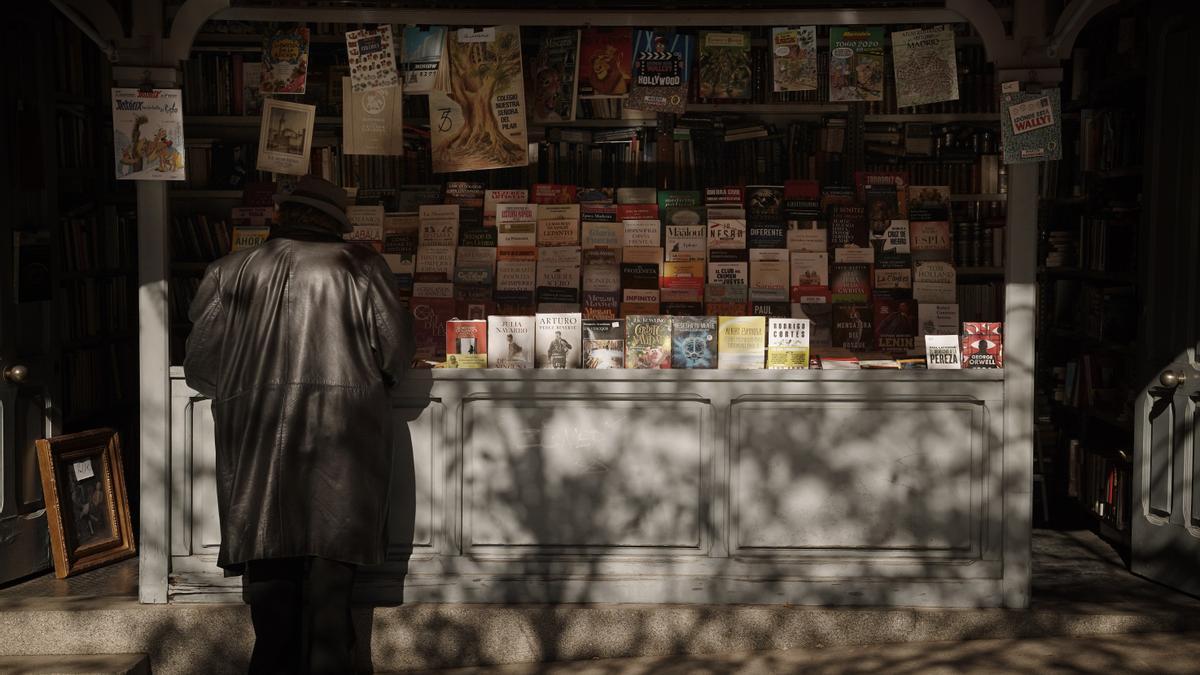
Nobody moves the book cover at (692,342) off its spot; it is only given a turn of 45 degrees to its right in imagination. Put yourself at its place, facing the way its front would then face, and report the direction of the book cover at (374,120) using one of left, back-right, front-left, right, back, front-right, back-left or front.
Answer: front-right

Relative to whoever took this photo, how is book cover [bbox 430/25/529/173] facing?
facing the viewer

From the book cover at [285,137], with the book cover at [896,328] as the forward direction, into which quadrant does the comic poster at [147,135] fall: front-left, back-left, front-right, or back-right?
back-right

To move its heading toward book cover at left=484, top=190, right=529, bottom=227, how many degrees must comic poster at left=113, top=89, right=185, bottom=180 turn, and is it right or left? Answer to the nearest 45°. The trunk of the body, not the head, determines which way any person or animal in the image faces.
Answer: approximately 90° to its left

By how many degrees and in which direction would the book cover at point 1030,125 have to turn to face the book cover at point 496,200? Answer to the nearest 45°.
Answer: approximately 90° to its right

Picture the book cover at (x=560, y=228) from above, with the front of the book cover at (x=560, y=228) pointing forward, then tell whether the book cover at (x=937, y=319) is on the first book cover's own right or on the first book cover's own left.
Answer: on the first book cover's own left

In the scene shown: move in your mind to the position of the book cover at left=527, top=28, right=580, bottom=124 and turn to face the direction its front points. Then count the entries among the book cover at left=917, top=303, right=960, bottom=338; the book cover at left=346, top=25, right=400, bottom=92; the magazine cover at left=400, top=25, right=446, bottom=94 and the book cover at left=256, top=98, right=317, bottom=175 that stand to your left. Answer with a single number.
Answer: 1

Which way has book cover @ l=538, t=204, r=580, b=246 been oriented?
toward the camera

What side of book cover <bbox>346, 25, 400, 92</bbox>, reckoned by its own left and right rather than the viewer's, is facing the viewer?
front

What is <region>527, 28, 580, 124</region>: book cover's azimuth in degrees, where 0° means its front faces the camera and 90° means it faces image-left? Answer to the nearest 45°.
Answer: approximately 0°

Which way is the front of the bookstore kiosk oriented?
toward the camera

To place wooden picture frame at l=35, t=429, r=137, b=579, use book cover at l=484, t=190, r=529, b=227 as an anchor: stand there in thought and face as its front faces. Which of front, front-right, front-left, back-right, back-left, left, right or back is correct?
right

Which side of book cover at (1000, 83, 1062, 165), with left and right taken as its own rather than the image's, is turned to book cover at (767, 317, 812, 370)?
right

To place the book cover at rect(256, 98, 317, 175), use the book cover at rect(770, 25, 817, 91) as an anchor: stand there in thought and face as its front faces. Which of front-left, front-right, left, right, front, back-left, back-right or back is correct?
right

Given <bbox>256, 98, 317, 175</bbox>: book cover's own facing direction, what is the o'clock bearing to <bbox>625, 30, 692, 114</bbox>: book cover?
<bbox>625, 30, 692, 114</bbox>: book cover is roughly at 9 o'clock from <bbox>256, 98, 317, 175</bbox>: book cover.

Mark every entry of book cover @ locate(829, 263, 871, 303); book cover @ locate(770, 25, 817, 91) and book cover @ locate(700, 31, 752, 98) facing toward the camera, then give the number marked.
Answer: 3

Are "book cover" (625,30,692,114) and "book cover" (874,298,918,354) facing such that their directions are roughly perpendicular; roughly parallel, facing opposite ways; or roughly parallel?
roughly parallel
